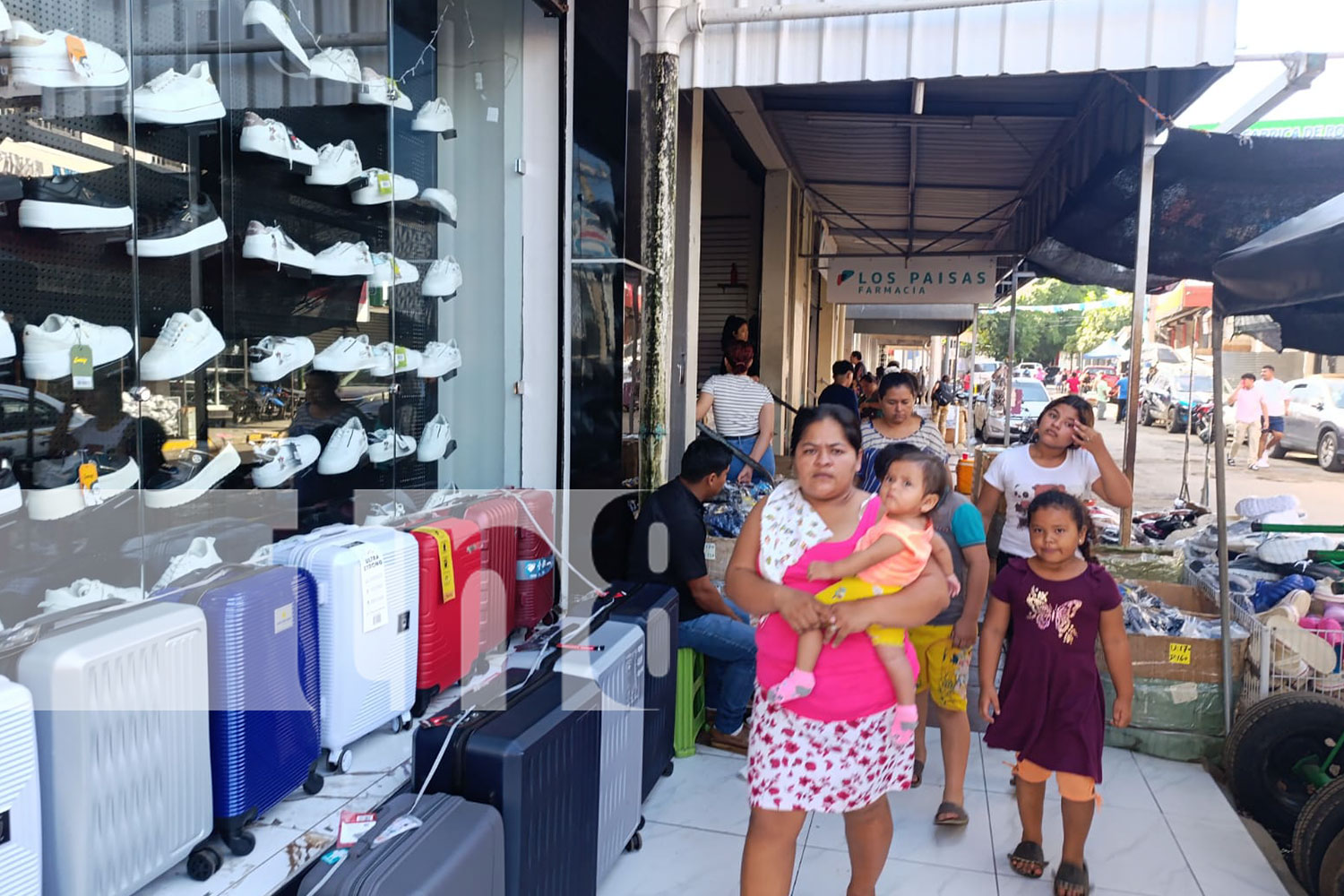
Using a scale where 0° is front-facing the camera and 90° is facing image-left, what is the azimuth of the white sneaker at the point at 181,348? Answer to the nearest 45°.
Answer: approximately 45°

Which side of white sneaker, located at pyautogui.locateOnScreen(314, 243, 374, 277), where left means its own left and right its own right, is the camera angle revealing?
left

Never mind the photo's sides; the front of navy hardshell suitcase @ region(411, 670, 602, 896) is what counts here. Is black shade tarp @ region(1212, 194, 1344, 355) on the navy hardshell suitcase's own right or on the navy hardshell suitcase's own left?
on the navy hardshell suitcase's own left

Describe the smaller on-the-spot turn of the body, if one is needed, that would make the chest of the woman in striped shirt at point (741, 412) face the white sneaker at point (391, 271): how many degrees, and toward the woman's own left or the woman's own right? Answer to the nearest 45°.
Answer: approximately 135° to the woman's own left

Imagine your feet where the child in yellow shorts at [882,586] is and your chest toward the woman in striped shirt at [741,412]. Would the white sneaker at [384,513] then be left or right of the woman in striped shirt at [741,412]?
left

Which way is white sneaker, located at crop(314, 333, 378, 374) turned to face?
to the viewer's left

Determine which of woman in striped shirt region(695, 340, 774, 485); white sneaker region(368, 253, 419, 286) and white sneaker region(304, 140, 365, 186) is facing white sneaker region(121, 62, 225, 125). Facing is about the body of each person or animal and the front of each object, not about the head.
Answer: white sneaker region(304, 140, 365, 186)

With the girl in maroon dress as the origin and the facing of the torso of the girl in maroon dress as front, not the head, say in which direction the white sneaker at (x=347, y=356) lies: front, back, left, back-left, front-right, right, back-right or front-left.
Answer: right
